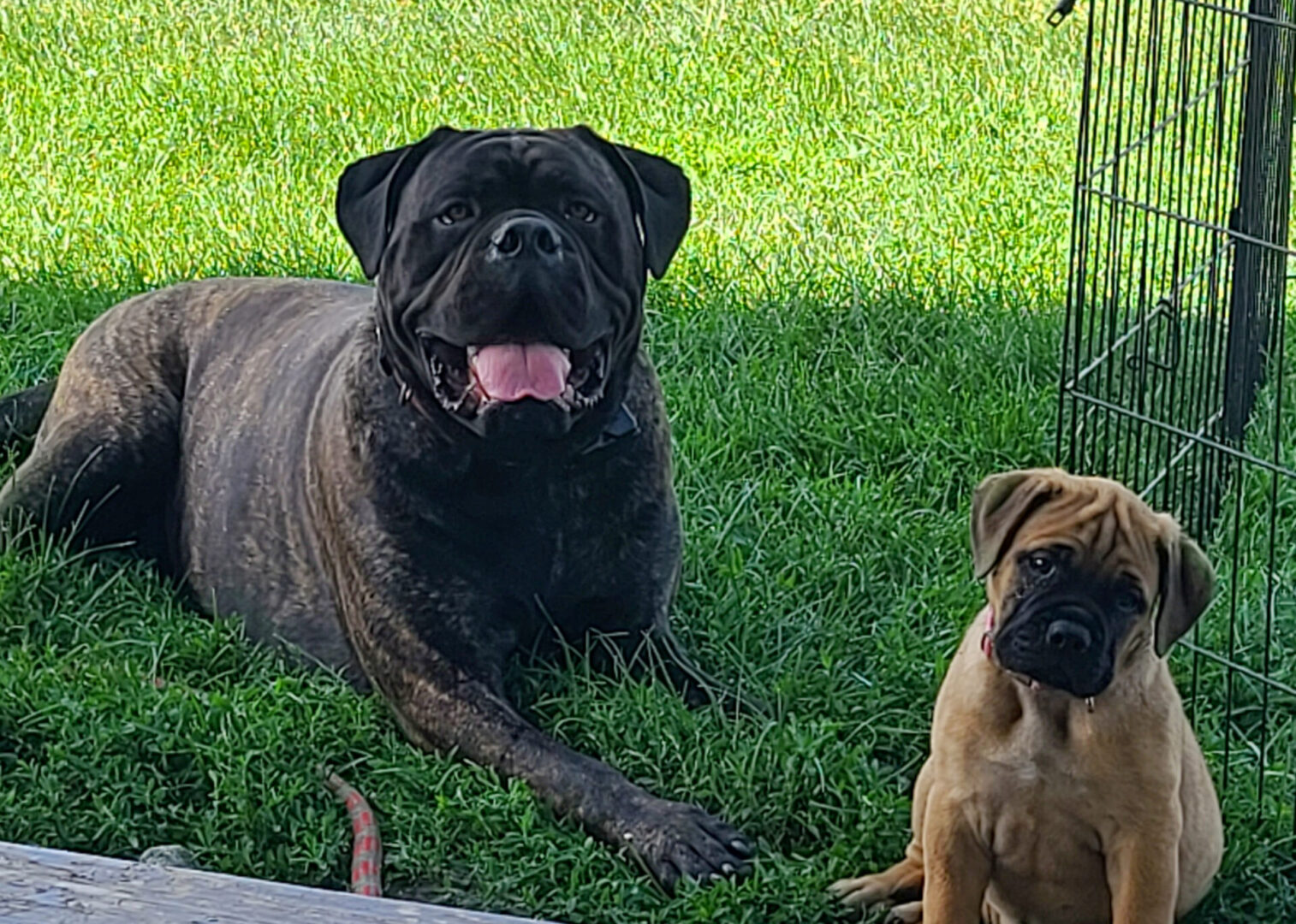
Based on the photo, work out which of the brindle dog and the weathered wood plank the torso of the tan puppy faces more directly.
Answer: the weathered wood plank

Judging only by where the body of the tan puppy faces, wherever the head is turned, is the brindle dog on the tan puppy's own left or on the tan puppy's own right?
on the tan puppy's own right

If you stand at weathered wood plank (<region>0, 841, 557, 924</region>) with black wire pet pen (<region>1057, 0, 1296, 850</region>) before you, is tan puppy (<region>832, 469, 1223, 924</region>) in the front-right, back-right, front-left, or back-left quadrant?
front-right

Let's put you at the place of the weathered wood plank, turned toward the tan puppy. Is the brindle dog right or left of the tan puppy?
left

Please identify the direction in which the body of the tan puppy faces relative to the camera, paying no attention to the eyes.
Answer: toward the camera

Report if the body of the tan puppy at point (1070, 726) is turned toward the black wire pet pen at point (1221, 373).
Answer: no

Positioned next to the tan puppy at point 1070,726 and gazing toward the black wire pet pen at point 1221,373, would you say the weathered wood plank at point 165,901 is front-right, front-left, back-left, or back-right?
back-left

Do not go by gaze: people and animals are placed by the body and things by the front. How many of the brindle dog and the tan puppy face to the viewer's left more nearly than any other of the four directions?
0

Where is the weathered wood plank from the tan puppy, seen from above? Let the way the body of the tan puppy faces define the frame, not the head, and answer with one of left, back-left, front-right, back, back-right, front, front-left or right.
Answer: front-right

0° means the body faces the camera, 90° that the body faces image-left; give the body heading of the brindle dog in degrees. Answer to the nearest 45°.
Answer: approximately 315°

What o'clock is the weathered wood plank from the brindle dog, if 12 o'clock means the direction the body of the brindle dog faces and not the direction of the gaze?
The weathered wood plank is roughly at 2 o'clock from the brindle dog.

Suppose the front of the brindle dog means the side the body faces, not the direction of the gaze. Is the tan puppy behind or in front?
in front

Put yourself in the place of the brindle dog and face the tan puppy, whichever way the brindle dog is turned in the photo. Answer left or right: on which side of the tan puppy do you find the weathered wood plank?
right
